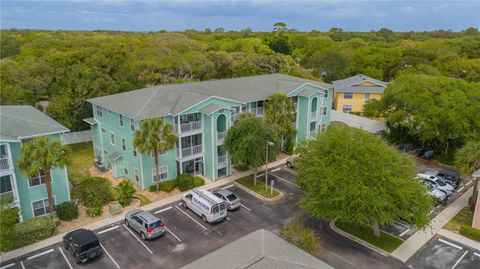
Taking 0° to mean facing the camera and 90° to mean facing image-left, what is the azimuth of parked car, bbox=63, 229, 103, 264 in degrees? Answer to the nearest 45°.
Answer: approximately 135°

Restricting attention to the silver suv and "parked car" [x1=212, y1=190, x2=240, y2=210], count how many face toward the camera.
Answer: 0

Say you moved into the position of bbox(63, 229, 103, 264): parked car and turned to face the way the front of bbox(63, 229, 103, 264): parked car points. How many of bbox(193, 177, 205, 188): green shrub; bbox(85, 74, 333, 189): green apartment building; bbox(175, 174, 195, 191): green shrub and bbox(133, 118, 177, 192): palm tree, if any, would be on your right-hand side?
4

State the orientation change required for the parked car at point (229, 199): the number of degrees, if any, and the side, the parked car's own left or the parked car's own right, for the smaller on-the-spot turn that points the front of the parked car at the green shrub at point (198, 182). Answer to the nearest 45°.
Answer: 0° — it already faces it

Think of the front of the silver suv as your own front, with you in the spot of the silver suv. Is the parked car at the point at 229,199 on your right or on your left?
on your right

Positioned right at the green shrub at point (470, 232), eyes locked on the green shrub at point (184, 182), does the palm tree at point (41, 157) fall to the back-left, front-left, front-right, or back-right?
front-left

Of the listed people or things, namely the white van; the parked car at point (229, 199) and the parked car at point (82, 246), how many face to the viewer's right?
0

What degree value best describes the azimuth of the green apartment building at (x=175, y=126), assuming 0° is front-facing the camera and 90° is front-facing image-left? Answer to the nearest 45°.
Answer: approximately 315°

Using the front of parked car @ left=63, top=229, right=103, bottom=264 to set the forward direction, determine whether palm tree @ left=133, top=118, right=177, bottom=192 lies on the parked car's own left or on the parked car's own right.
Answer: on the parked car's own right
